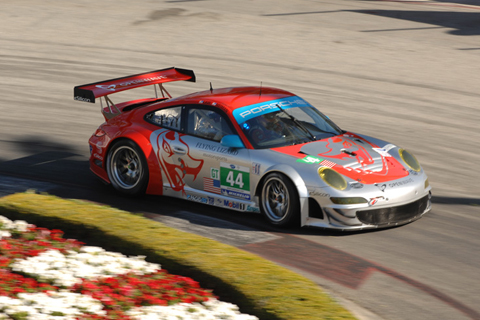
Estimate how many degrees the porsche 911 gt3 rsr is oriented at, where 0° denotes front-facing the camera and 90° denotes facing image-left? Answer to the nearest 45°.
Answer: approximately 315°
